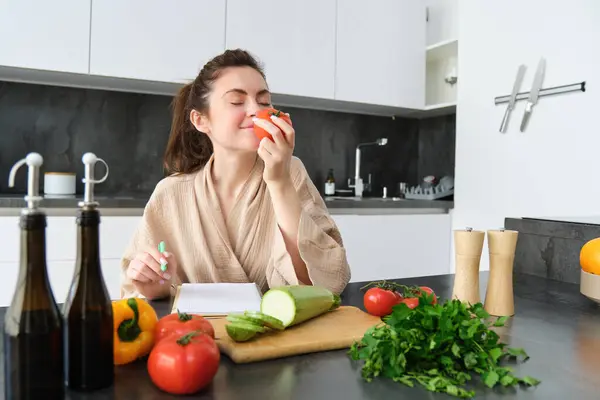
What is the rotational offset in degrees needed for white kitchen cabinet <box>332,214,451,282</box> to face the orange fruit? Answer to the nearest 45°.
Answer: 0° — it already faces it

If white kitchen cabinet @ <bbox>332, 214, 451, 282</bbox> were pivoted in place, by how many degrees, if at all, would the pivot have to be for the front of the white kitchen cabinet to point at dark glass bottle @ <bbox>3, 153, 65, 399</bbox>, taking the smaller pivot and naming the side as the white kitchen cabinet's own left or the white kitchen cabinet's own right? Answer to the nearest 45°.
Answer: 0° — it already faces it

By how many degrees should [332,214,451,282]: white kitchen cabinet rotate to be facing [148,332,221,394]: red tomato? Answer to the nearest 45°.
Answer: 0° — it already faces it

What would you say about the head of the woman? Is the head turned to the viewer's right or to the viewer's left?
to the viewer's right

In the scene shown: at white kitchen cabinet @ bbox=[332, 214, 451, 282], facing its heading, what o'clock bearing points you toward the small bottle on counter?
The small bottle on counter is roughly at 4 o'clock from the white kitchen cabinet.

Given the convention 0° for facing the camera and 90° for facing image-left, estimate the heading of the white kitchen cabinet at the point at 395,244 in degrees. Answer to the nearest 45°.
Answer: approximately 0°

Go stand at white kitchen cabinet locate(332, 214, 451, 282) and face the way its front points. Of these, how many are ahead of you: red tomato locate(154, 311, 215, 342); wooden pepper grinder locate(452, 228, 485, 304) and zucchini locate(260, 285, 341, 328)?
3

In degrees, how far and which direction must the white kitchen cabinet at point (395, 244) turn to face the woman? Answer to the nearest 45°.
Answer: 0° — it already faces them

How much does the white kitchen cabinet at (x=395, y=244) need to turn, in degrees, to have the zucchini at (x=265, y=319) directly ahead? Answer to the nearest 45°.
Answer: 0° — it already faces it
